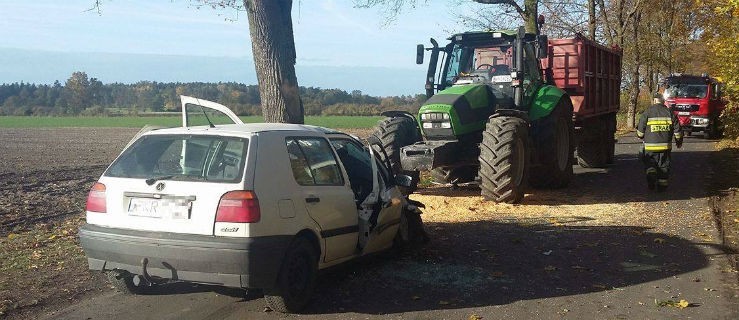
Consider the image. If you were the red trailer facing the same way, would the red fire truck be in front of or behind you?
behind

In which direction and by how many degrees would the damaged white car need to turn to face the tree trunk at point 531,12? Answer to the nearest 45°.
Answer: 0° — it already faces it

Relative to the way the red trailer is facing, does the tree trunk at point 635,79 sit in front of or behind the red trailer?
behind

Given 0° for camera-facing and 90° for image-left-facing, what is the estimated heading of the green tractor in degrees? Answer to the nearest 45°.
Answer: approximately 45°

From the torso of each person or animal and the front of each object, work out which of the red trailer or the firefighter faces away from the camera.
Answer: the firefighter

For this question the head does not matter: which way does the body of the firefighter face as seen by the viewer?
away from the camera

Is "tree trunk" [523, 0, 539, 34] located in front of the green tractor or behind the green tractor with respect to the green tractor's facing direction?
behind

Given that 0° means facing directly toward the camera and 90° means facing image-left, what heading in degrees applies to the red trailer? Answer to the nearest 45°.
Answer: approximately 45°

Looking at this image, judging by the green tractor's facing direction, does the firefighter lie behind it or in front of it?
behind

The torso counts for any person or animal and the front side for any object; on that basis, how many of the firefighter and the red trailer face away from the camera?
1

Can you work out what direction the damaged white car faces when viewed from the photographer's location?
facing away from the viewer and to the right of the viewer
